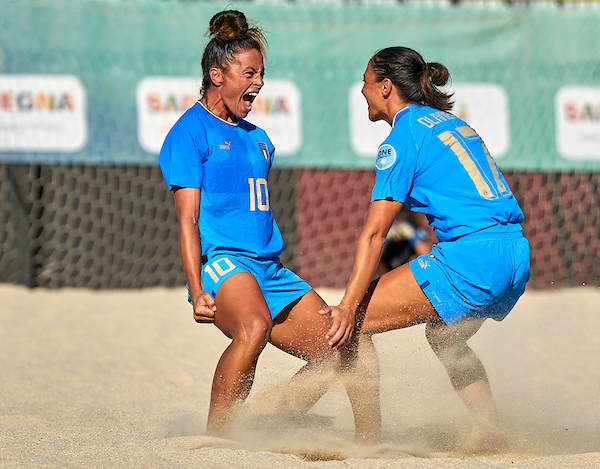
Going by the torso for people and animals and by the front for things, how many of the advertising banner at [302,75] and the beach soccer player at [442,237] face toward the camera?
1

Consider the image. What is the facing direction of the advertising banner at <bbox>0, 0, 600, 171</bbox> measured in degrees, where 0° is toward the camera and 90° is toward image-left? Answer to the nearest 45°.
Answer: approximately 0°

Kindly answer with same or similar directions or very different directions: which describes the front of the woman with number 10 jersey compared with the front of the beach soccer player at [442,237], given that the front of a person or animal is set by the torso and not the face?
very different directions

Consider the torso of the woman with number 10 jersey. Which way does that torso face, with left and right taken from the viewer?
facing the viewer and to the right of the viewer

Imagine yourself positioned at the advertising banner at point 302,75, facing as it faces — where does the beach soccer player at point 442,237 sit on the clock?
The beach soccer player is roughly at 12 o'clock from the advertising banner.

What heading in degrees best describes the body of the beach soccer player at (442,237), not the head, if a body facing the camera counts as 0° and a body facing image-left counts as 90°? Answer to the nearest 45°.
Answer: approximately 135°

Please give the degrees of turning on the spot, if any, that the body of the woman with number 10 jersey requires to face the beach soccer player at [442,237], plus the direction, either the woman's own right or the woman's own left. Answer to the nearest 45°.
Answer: approximately 45° to the woman's own left

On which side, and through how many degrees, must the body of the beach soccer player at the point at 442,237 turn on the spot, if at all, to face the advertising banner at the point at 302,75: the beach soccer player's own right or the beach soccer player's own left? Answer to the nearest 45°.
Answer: approximately 45° to the beach soccer player's own right
